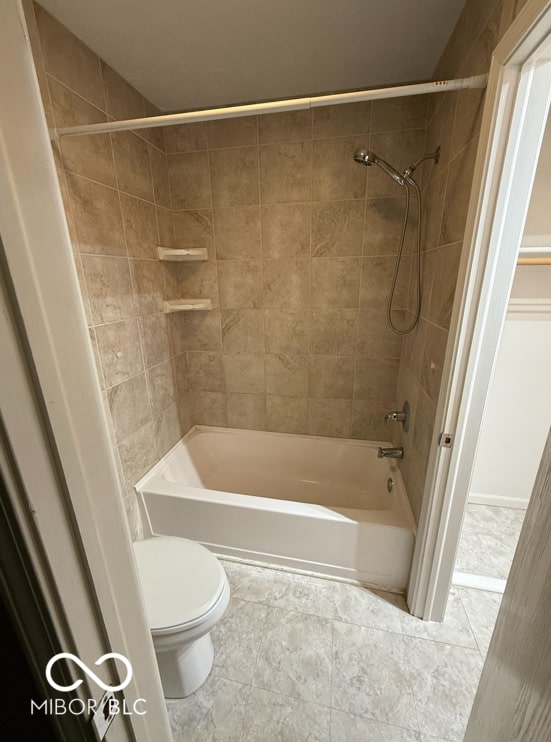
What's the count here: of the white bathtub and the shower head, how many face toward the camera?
1

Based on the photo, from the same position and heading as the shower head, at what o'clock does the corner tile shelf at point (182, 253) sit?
The corner tile shelf is roughly at 12 o'clock from the shower head.

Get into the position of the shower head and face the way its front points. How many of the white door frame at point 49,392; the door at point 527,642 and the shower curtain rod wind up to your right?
0

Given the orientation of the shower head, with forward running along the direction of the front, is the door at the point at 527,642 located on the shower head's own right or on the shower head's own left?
on the shower head's own left

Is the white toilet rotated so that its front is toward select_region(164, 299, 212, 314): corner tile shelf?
no

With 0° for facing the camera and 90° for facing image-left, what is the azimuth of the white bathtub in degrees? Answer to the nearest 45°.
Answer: approximately 0°

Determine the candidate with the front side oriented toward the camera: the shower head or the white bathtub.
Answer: the white bathtub

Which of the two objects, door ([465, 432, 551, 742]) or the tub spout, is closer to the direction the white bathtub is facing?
the door

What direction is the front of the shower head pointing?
to the viewer's left

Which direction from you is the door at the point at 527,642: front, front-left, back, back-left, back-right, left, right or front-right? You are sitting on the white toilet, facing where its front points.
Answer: front-right

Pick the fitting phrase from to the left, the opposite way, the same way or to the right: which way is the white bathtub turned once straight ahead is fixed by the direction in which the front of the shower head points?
to the left

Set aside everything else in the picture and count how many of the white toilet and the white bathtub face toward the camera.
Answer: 1
